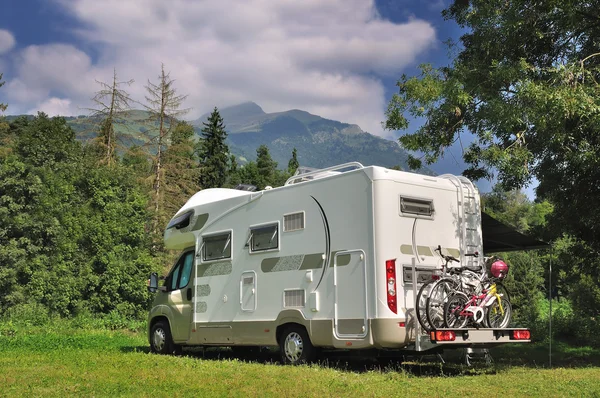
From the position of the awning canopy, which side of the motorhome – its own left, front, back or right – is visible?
right

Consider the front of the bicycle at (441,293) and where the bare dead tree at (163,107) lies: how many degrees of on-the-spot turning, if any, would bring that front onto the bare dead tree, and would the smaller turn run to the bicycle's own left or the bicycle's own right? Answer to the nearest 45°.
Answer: approximately 90° to the bicycle's own right

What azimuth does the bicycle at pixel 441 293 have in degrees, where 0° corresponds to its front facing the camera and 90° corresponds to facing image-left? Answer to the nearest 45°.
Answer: approximately 45°

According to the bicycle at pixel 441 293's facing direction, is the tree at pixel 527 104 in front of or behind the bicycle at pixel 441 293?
behind

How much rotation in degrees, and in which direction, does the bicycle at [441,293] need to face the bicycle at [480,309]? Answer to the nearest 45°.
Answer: approximately 180°

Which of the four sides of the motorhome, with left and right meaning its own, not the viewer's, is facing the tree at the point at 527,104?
right

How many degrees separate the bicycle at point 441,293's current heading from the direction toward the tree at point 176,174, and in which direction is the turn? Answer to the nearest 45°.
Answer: approximately 90° to its right

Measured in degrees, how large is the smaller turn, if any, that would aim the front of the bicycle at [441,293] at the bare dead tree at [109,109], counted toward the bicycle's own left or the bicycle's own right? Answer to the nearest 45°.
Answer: approximately 90° to the bicycle's own right

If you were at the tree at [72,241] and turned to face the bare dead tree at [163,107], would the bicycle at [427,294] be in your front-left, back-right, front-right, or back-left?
back-right

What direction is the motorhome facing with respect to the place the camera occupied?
facing away from the viewer and to the left of the viewer
